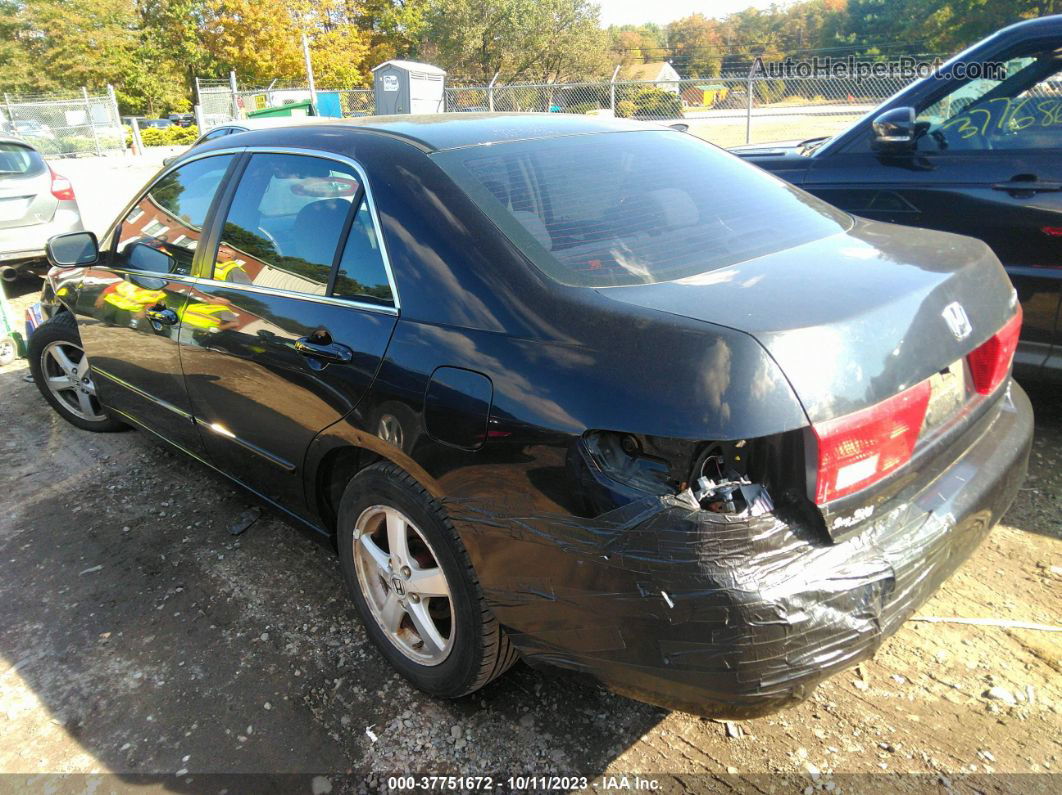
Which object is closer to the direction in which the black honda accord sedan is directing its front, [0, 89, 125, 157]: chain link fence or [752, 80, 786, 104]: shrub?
the chain link fence

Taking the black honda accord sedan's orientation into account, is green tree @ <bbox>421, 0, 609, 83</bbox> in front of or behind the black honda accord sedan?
in front

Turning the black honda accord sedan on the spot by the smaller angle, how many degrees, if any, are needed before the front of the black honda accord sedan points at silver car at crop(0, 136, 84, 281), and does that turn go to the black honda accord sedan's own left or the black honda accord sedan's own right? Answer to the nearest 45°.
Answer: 0° — it already faces it

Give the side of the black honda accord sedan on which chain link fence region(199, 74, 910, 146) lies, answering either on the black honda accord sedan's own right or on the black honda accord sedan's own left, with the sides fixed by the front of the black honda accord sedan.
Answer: on the black honda accord sedan's own right

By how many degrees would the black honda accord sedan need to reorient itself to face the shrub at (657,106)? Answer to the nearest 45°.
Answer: approximately 45° to its right

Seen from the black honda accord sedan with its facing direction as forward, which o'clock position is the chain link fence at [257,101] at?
The chain link fence is roughly at 1 o'clock from the black honda accord sedan.

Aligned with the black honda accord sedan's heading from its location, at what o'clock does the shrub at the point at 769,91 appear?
The shrub is roughly at 2 o'clock from the black honda accord sedan.

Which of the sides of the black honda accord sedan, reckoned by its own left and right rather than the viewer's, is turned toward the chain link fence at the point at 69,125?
front

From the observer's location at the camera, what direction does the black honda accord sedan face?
facing away from the viewer and to the left of the viewer

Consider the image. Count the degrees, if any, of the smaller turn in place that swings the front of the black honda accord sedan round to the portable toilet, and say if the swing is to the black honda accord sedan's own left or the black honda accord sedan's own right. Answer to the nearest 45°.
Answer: approximately 45° to the black honda accord sedan's own right
